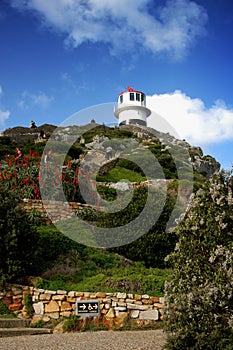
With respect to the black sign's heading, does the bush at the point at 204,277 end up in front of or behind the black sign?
in front

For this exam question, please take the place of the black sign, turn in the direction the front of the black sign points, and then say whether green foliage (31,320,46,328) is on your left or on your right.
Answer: on your right

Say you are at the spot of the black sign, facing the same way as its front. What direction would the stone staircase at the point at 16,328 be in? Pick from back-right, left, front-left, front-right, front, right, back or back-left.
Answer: right

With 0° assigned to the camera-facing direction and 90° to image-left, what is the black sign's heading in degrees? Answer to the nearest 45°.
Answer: approximately 0°

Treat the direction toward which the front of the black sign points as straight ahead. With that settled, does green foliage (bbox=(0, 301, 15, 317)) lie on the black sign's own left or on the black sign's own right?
on the black sign's own right

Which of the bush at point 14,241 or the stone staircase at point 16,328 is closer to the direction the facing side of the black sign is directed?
the stone staircase

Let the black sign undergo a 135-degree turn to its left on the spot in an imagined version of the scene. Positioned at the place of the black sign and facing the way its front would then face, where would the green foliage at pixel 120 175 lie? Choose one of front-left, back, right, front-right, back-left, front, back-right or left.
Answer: front-left

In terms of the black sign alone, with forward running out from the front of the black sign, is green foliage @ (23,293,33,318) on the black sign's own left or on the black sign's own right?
on the black sign's own right
